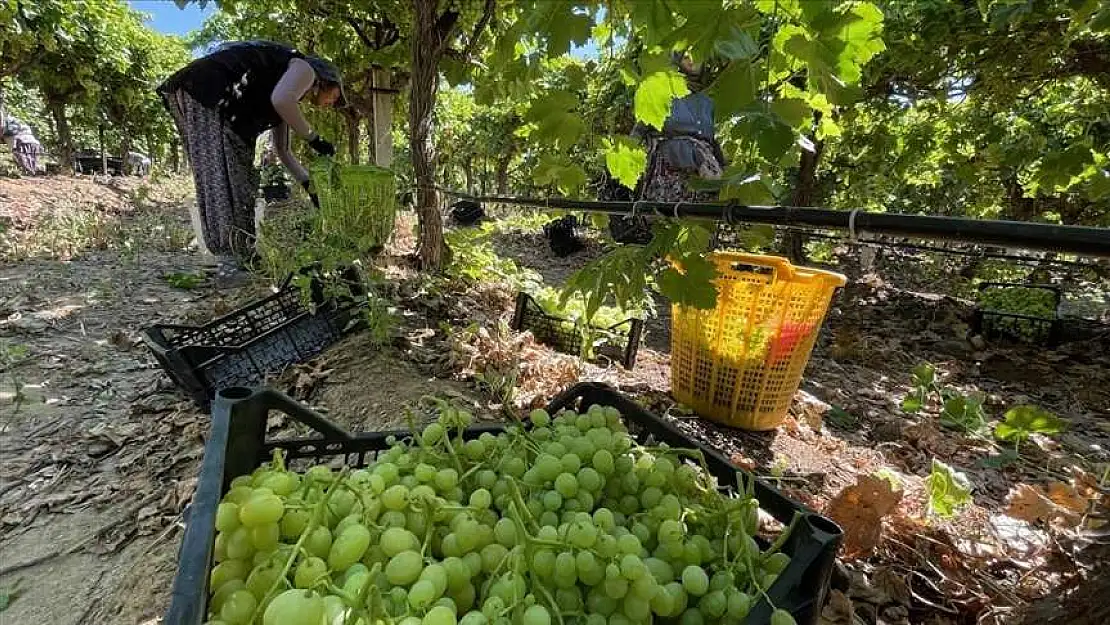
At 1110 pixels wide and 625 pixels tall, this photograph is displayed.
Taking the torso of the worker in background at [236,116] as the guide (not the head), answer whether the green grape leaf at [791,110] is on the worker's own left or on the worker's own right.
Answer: on the worker's own right

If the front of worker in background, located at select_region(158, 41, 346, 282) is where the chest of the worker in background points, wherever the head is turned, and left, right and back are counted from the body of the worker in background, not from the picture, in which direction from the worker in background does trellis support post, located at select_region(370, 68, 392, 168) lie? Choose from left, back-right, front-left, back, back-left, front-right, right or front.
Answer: front-left

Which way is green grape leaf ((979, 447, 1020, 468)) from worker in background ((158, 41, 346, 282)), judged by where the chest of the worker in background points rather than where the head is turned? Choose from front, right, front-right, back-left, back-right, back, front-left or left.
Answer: front-right

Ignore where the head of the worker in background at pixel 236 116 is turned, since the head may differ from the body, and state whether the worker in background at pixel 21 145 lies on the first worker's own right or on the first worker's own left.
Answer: on the first worker's own left

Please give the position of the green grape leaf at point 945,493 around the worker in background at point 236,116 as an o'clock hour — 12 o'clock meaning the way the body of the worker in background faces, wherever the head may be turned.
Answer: The green grape leaf is roughly at 2 o'clock from the worker in background.

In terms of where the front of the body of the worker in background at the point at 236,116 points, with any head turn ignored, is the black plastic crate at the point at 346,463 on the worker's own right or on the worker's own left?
on the worker's own right

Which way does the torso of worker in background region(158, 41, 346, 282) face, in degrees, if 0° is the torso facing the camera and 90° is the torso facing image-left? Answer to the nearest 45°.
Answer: approximately 270°

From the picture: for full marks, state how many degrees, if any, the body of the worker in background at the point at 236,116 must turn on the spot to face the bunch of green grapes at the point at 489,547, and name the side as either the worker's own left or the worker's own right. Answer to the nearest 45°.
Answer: approximately 90° to the worker's own right

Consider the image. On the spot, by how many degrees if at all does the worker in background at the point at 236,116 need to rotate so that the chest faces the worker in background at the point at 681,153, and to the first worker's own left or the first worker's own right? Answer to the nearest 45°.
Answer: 0° — they already face them

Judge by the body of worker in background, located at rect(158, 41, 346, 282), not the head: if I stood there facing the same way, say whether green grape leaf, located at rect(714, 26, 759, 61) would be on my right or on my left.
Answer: on my right

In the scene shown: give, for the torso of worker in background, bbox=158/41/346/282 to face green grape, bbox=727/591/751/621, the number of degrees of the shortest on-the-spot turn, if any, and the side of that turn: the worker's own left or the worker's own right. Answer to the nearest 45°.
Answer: approximately 90° to the worker's own right

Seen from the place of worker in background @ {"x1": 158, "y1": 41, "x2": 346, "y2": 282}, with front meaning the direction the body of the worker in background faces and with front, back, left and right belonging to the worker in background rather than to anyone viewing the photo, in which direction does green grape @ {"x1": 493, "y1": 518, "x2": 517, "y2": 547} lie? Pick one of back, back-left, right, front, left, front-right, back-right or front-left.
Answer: right

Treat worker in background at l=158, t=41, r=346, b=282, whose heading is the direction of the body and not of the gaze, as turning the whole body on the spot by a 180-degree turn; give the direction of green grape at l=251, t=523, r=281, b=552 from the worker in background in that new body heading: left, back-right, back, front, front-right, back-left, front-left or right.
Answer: left

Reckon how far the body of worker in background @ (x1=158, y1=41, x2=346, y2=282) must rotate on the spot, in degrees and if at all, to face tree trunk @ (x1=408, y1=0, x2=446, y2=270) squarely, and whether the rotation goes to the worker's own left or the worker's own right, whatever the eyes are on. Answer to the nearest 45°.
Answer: approximately 45° to the worker's own right

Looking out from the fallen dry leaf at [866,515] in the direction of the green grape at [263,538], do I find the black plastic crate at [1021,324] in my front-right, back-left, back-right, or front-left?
back-right

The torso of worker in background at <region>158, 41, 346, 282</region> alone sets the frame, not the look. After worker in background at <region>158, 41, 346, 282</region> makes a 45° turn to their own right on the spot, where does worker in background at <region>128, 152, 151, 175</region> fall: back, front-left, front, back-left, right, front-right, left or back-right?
back-left

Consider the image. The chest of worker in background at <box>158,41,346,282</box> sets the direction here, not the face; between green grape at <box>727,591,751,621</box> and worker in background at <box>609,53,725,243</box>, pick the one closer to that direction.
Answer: the worker in background
